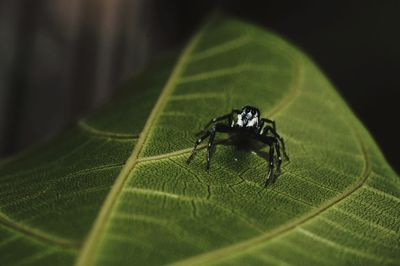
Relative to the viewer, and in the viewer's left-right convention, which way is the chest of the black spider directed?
facing the viewer
